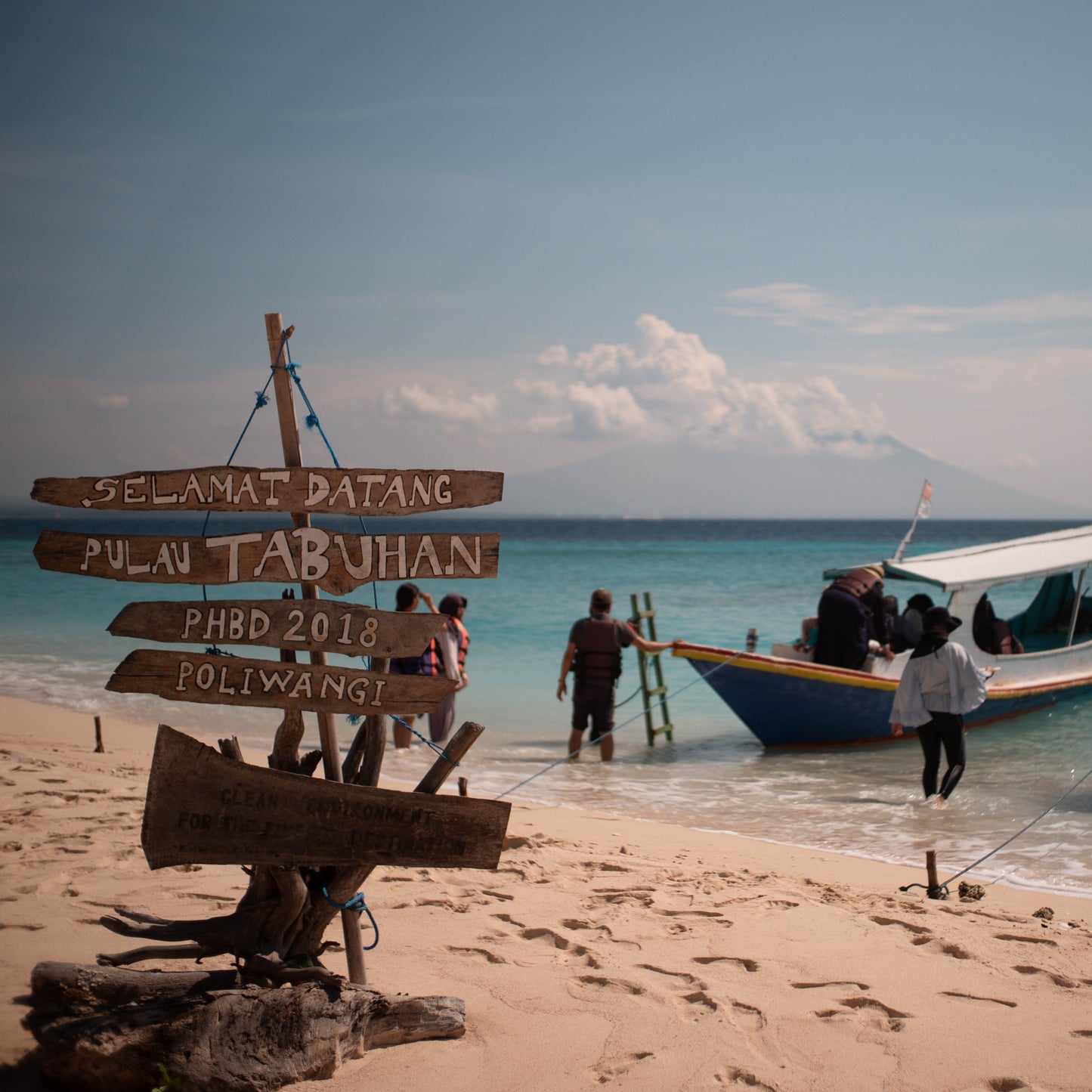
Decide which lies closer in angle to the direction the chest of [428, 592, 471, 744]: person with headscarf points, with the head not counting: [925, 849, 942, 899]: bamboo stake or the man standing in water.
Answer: the man standing in water

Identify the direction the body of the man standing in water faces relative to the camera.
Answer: away from the camera

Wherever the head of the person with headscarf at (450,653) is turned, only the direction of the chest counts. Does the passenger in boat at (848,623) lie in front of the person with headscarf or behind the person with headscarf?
in front
